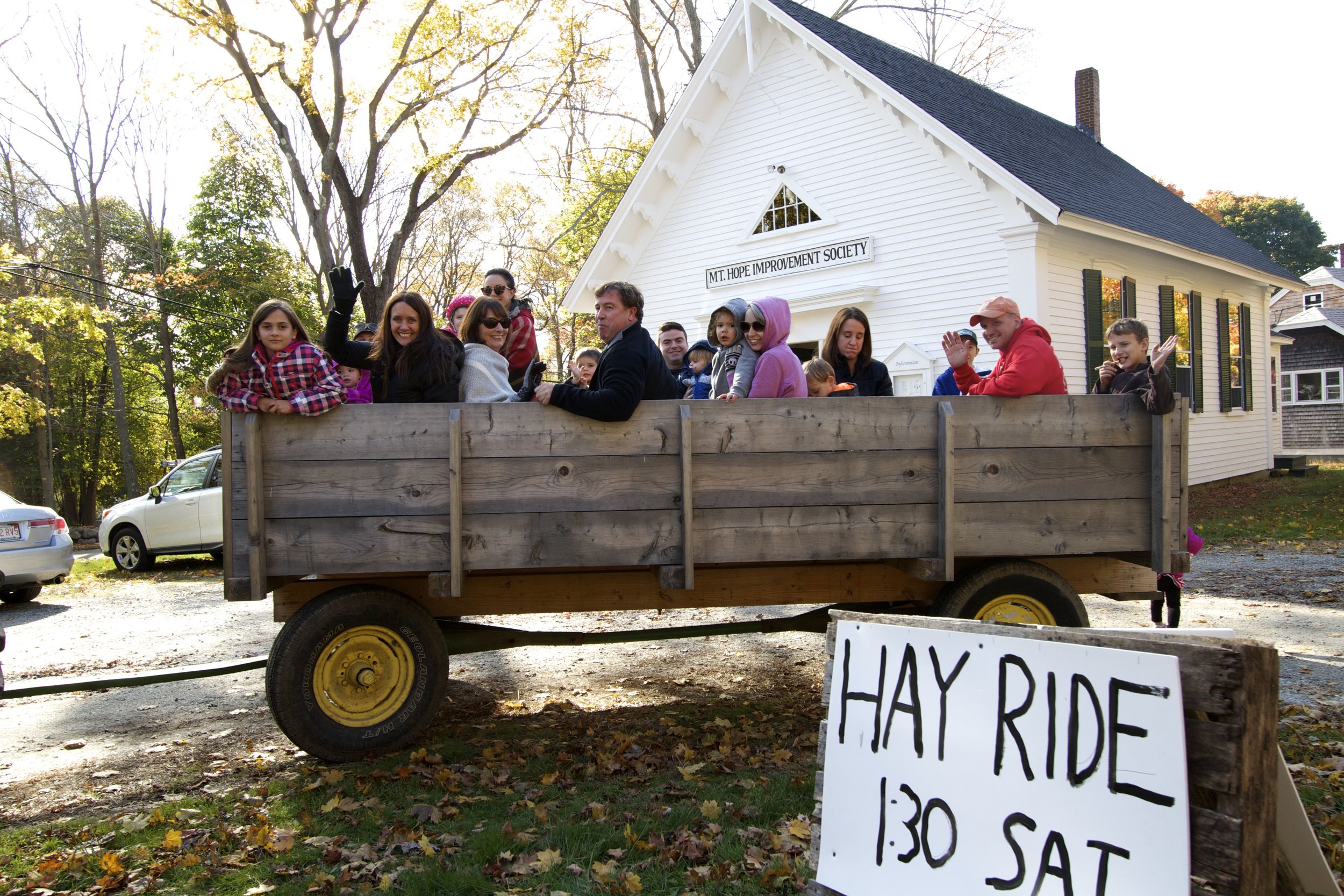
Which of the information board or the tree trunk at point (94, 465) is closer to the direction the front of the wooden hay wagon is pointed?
the tree trunk

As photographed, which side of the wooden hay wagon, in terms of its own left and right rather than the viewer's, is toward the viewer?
left

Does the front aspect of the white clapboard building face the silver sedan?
yes

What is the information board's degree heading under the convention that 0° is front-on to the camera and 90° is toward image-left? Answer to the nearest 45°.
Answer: approximately 0°

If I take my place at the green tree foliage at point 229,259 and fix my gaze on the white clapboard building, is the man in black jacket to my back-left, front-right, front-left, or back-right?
front-right

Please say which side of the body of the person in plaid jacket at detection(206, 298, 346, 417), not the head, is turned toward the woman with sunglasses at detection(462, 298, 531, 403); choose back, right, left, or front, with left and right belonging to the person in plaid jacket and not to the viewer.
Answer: left

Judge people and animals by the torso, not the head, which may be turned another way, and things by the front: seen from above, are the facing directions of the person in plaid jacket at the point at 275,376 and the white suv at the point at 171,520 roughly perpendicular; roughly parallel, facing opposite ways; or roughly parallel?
roughly perpendicular

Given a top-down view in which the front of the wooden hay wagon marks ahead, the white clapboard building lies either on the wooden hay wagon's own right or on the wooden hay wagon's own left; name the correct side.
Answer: on the wooden hay wagon's own right

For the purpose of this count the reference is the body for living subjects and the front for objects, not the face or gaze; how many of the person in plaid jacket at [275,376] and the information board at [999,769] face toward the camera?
2

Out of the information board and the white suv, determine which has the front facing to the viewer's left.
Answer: the white suv

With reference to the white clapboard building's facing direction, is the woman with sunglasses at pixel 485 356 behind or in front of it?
in front
